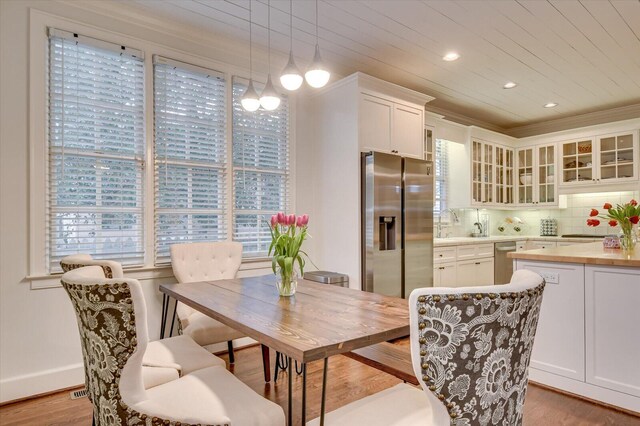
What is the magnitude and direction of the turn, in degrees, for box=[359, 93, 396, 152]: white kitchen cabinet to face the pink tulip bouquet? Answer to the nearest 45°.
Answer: approximately 45° to its right

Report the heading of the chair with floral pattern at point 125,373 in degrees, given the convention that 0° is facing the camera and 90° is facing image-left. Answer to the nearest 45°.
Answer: approximately 225°

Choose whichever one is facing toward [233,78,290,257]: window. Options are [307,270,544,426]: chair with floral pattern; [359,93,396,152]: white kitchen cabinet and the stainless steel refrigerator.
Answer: the chair with floral pattern

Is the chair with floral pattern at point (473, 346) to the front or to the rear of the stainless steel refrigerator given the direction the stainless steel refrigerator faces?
to the front

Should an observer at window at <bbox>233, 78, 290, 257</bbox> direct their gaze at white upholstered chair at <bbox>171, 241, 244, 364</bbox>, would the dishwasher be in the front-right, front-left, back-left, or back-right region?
back-left

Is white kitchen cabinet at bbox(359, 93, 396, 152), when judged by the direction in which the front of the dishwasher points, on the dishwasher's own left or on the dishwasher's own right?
on the dishwasher's own right

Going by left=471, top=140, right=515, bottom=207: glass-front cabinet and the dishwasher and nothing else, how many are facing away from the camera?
0

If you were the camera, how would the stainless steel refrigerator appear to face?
facing the viewer and to the right of the viewer

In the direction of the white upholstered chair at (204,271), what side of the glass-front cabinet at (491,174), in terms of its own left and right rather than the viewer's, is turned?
right

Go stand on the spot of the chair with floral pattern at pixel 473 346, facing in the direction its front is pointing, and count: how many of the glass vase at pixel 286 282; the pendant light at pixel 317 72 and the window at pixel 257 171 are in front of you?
3

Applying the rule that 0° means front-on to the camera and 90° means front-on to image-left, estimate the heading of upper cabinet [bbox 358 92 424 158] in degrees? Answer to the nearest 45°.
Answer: approximately 315°

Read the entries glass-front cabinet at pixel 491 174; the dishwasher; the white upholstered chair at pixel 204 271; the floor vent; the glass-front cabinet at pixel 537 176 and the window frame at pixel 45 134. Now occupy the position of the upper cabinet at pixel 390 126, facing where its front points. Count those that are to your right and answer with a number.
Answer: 3

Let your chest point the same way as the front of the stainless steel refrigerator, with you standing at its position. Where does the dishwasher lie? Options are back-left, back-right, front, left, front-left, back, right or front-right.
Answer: left

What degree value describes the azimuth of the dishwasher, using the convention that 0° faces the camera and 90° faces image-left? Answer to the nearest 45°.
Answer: approximately 315°
